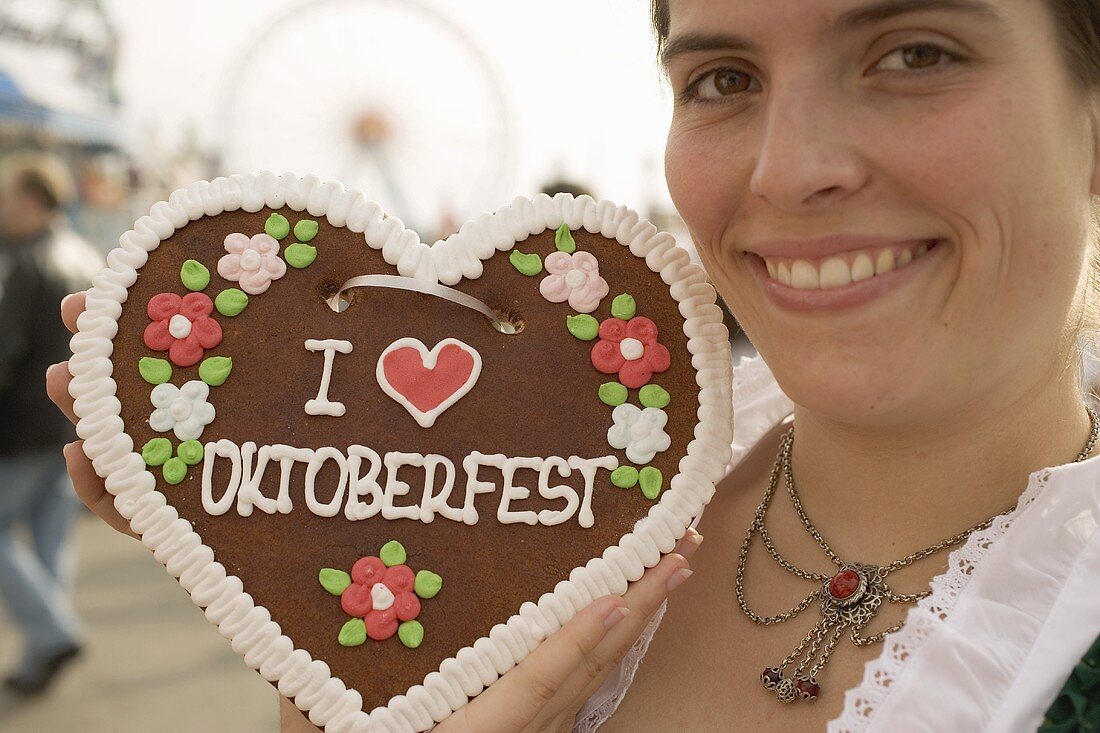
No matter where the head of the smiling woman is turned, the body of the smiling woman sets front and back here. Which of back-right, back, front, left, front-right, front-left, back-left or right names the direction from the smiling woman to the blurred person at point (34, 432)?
right

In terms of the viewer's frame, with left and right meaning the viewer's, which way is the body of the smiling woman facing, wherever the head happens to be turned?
facing the viewer and to the left of the viewer
